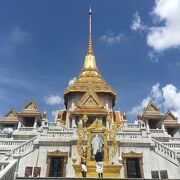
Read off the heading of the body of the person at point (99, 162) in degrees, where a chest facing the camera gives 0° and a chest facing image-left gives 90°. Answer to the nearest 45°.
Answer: approximately 180°
